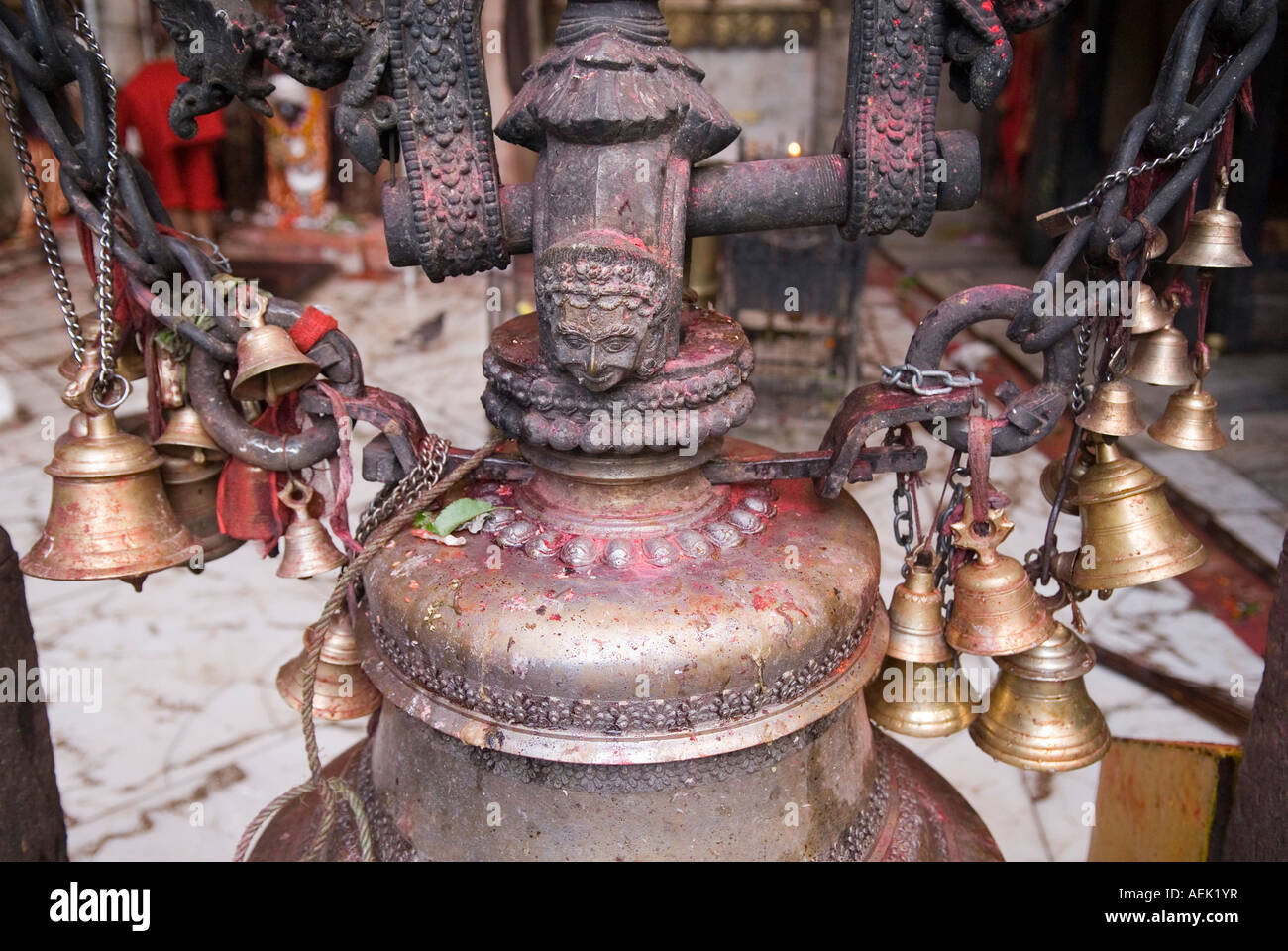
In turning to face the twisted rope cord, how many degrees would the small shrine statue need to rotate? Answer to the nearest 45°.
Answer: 0° — it already faces it

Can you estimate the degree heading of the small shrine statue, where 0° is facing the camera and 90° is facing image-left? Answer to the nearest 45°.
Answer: approximately 0°

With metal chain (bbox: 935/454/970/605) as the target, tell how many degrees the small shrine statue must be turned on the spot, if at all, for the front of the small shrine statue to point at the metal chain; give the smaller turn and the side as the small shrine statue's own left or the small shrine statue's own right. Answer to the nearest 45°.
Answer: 0° — it already faces it
